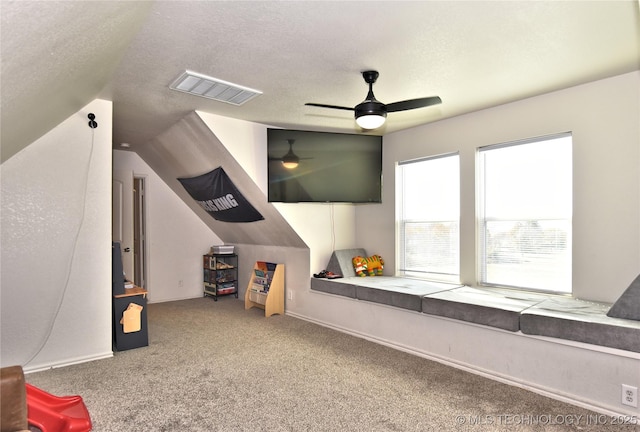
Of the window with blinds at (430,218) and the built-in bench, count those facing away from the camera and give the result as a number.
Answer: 0

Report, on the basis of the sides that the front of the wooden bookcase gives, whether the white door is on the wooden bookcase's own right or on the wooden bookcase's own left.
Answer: on the wooden bookcase's own right

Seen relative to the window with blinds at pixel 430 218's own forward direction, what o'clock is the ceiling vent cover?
The ceiling vent cover is roughly at 12 o'clock from the window with blinds.

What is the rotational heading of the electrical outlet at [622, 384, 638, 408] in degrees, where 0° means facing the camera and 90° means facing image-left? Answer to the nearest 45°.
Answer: approximately 45°

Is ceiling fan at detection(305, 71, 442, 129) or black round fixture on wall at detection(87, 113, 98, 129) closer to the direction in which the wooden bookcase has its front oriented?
the black round fixture on wall

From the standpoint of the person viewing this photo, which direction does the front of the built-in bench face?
facing the viewer and to the left of the viewer

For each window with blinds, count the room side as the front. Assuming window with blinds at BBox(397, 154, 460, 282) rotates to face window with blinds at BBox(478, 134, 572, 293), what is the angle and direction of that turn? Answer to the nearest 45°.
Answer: approximately 90° to its left

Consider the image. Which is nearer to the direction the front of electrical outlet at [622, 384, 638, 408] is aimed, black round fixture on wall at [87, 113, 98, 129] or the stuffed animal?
the black round fixture on wall
